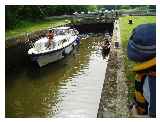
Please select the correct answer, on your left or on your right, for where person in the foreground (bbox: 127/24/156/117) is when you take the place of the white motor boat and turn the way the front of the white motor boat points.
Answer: on your left

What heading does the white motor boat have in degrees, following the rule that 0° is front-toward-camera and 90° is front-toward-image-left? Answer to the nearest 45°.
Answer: approximately 45°

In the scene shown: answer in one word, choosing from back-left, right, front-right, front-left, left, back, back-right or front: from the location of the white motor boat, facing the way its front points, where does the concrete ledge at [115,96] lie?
front-left
